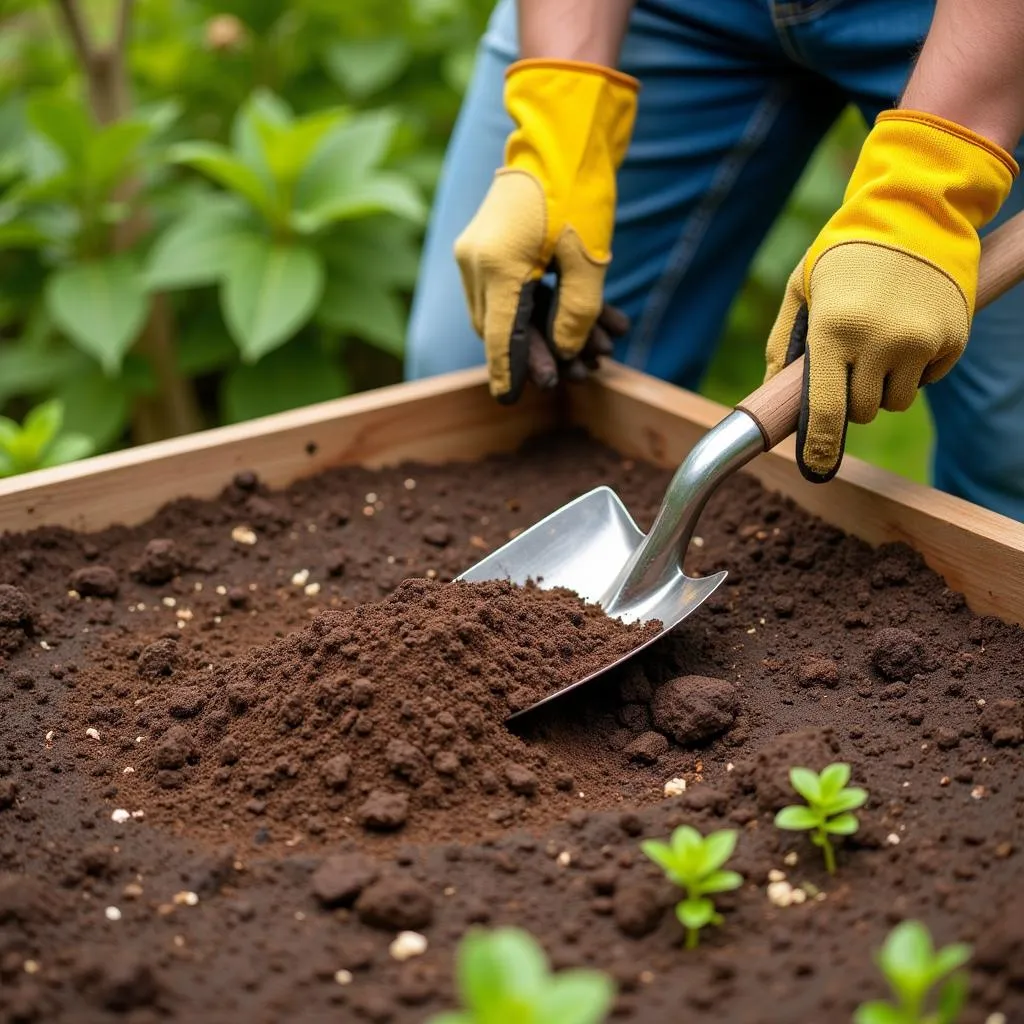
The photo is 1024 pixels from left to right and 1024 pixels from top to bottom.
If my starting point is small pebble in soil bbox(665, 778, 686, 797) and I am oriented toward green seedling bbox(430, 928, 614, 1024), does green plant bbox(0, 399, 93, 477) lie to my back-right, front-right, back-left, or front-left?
back-right

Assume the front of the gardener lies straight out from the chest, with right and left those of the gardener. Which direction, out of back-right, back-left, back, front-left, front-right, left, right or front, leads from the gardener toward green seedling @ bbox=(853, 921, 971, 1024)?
front

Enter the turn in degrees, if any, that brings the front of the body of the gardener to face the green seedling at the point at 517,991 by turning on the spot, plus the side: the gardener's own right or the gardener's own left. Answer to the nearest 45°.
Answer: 0° — they already face it

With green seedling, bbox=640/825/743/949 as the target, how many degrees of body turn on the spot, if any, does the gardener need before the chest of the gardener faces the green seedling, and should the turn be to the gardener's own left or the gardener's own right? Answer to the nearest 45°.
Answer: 0° — they already face it

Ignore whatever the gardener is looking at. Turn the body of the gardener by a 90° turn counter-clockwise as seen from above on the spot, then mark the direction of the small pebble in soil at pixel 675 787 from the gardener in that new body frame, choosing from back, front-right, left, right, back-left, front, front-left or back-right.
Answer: right

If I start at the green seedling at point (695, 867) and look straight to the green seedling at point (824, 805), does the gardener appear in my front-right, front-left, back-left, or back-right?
front-left

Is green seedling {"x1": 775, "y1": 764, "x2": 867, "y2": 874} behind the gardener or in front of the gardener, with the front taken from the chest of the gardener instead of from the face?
in front

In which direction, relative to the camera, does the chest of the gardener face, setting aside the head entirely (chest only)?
toward the camera

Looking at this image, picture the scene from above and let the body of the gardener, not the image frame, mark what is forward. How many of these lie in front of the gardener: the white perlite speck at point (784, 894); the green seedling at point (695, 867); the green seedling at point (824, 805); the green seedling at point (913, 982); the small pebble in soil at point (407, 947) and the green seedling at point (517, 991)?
6

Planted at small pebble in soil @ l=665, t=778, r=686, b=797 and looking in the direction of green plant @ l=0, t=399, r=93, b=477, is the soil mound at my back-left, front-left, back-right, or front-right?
front-left

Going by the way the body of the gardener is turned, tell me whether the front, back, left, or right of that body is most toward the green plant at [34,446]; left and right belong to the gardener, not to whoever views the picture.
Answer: right

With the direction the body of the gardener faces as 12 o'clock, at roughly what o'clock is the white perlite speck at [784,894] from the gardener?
The white perlite speck is roughly at 12 o'clock from the gardener.
